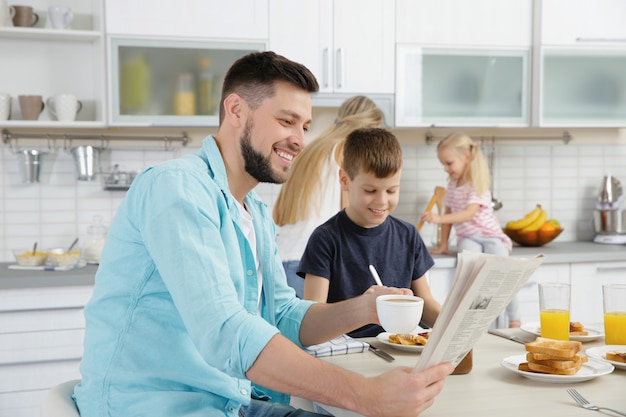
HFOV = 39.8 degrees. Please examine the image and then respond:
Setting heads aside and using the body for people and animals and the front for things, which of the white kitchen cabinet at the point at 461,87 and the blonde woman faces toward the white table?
the white kitchen cabinet

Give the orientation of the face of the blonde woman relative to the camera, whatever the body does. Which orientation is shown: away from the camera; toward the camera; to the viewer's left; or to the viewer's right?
away from the camera

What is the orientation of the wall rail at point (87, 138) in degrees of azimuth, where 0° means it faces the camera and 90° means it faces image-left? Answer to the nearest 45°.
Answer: approximately 0°

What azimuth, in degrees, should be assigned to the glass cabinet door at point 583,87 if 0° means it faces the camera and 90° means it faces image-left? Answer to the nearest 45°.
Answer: approximately 0°

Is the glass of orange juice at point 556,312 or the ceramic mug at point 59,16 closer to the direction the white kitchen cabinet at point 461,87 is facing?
the glass of orange juice

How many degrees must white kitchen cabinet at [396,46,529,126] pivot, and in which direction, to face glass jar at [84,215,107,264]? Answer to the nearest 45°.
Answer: approximately 45° to its right

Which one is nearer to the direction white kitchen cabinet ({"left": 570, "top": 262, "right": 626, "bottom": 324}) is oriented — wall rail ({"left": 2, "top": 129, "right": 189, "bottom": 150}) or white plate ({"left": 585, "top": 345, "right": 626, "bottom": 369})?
the white plate

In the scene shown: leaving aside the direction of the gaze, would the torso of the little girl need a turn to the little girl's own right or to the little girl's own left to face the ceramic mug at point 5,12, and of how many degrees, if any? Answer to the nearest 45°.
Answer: approximately 45° to the little girl's own right
